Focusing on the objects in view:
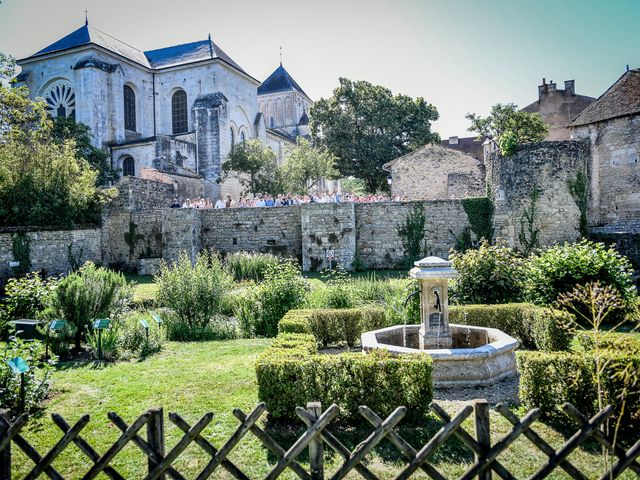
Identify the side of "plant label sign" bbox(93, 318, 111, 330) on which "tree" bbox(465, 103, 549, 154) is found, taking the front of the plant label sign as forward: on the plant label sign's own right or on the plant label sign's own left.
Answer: on the plant label sign's own left

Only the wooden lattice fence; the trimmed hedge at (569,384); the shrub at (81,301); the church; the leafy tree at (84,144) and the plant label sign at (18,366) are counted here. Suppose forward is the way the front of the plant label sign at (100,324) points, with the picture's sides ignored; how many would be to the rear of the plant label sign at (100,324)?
3

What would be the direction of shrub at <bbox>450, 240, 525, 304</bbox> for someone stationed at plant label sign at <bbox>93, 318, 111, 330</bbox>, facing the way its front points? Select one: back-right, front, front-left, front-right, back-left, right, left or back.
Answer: left

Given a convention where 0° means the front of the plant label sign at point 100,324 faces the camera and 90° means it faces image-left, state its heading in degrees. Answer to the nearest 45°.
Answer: approximately 0°

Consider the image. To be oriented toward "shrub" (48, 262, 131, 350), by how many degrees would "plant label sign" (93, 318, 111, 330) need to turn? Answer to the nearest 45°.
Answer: approximately 180°

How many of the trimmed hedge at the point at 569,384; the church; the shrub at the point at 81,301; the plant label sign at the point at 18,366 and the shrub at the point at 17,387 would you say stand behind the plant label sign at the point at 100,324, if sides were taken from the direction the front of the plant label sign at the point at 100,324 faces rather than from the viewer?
2

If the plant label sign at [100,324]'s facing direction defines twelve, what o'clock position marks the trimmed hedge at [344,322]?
The trimmed hedge is roughly at 9 o'clock from the plant label sign.

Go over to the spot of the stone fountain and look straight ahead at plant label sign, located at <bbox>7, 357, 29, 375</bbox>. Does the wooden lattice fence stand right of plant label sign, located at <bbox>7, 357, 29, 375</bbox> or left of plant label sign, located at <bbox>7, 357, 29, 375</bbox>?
left

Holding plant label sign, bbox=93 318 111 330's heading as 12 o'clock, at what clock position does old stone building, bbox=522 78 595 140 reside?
The old stone building is roughly at 8 o'clock from the plant label sign.

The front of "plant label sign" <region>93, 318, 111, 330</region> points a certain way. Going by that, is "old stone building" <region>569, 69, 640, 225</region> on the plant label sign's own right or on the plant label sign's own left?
on the plant label sign's own left

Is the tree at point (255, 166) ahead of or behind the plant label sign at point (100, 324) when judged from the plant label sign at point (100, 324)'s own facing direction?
behind
